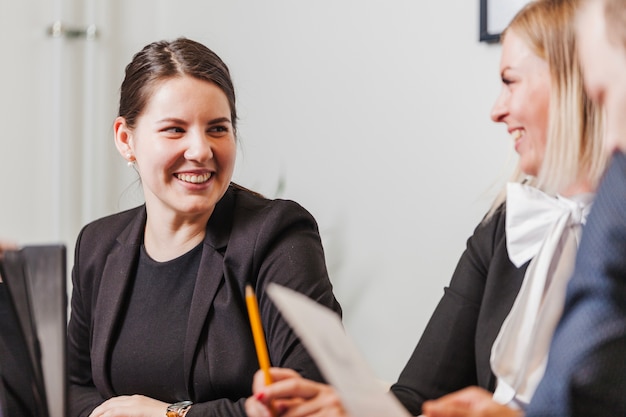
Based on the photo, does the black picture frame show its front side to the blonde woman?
yes

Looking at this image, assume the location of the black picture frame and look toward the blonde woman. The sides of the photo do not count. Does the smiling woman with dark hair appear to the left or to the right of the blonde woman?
right

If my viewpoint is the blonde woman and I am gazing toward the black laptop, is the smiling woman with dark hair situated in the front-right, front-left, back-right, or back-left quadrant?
front-right

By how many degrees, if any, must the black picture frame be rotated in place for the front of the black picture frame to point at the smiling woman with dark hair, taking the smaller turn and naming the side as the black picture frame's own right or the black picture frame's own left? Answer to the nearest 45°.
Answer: approximately 45° to the black picture frame's own right

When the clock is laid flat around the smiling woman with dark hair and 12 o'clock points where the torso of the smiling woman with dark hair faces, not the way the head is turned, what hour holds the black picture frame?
The black picture frame is roughly at 8 o'clock from the smiling woman with dark hair.

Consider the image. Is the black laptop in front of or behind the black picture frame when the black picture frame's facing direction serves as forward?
in front

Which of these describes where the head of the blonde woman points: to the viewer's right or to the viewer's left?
to the viewer's left

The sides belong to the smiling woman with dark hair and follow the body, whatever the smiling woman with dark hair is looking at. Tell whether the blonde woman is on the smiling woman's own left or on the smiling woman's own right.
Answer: on the smiling woman's own left

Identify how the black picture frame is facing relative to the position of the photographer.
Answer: facing the viewer

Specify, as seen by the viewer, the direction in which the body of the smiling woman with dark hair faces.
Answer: toward the camera
